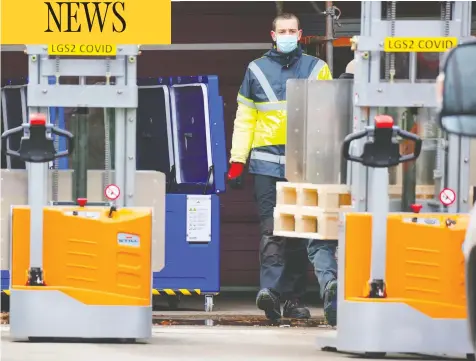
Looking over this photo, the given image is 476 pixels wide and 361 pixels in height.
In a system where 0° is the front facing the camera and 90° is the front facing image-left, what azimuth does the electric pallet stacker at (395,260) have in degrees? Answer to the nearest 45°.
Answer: approximately 180°

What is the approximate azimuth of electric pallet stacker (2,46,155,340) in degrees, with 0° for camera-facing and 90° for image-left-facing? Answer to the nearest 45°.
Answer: approximately 180°

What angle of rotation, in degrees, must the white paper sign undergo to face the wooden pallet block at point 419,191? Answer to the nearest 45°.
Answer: approximately 45° to its left

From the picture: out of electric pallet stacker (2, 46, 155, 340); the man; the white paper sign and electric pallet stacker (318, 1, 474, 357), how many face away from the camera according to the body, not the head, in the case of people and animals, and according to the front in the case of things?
2

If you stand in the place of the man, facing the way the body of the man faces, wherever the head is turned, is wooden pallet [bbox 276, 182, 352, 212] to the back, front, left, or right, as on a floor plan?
front

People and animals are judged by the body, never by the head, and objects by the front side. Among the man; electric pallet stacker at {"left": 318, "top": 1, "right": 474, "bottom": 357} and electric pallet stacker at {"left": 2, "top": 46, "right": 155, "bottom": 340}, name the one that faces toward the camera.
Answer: the man

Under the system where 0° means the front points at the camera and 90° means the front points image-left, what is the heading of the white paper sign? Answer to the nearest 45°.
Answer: approximately 0°

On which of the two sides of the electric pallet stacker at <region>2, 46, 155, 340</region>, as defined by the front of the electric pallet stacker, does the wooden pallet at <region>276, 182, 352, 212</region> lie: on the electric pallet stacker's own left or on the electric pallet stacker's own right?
on the electric pallet stacker's own right

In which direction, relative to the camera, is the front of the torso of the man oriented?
toward the camera

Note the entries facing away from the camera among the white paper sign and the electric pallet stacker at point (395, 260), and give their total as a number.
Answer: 1

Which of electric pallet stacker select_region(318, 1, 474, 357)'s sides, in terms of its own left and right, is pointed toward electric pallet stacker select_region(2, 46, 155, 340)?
left
